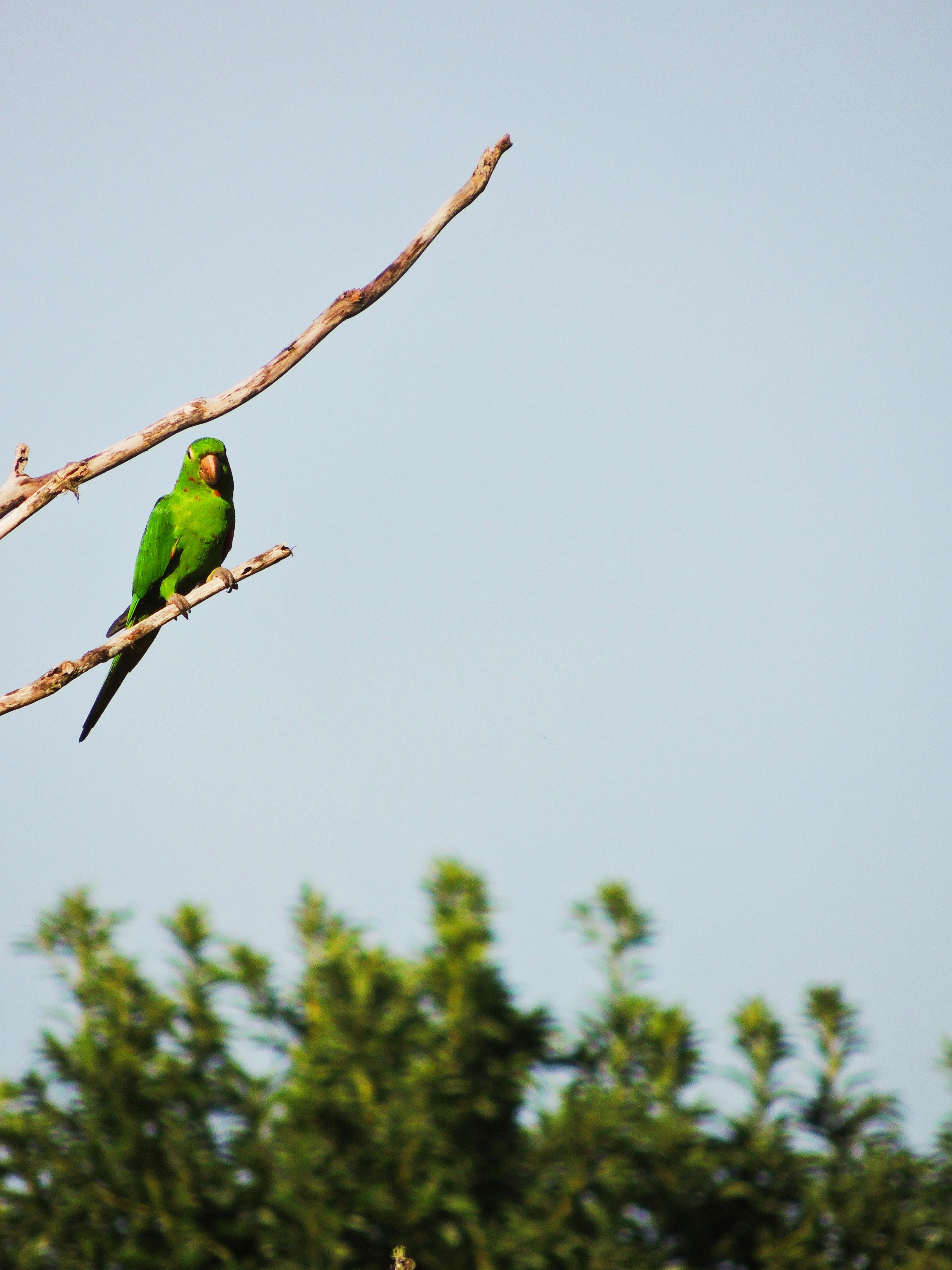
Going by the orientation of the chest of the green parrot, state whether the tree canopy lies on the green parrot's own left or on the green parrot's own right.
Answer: on the green parrot's own left

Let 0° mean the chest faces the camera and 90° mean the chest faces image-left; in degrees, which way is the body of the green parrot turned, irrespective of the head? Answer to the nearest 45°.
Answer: approximately 315°
